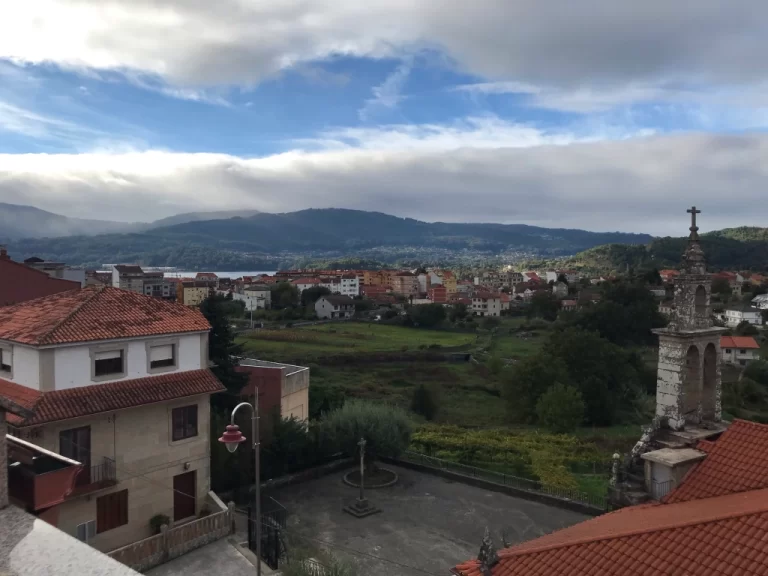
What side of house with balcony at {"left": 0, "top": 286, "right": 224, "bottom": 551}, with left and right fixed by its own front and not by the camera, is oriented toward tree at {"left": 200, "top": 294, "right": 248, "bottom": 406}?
left

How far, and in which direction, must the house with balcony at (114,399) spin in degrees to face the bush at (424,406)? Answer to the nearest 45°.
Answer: approximately 90° to its left

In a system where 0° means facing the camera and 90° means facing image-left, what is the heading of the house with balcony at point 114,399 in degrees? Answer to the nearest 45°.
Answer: approximately 315°

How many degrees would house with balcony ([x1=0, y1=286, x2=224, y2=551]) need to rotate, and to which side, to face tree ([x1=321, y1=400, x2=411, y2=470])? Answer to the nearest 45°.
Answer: approximately 90° to its left

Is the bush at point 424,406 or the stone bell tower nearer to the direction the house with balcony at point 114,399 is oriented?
the stone bell tower

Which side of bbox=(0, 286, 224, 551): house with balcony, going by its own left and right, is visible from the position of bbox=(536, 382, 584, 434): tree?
left

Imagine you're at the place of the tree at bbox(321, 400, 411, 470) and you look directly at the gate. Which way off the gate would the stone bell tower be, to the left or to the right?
left
